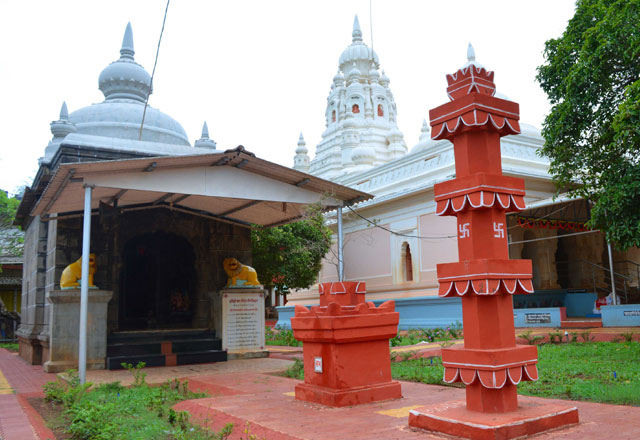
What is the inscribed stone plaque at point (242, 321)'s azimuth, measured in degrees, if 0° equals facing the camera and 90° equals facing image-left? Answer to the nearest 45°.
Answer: approximately 0°

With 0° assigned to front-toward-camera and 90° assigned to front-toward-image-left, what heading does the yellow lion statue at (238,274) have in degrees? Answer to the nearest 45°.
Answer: approximately 90°

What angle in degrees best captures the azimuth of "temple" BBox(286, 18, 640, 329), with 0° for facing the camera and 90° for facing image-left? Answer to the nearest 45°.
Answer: approximately 315°

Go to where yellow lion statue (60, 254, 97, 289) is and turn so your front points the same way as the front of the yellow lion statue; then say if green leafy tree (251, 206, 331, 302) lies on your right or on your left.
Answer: on your left

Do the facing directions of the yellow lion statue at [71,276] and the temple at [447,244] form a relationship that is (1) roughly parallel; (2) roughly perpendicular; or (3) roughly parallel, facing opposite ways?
roughly perpendicular

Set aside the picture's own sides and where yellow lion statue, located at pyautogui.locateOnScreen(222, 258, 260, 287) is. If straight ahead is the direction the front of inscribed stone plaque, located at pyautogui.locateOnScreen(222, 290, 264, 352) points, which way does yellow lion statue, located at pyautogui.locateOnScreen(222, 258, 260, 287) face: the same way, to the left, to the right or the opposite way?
to the right

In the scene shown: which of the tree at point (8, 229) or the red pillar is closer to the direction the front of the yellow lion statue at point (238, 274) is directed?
the tree

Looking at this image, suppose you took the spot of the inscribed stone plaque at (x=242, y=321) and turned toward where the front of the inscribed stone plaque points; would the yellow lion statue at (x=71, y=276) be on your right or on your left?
on your right

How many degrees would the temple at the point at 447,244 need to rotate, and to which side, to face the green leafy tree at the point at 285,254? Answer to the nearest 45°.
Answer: approximately 135° to its right

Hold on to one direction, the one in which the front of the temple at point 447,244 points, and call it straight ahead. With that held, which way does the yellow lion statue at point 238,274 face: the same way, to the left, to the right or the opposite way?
to the right

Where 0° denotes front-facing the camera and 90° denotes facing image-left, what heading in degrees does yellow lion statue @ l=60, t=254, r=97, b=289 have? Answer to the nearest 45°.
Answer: approximately 270°

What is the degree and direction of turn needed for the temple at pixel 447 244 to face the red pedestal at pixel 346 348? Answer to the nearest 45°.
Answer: approximately 45° to its right

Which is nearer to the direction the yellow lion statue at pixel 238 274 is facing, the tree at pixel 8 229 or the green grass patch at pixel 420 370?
the tree

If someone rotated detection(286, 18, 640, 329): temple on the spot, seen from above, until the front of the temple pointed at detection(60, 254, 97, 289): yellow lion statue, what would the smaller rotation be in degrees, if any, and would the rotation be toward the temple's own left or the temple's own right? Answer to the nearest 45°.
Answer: approximately 90° to the temple's own right
